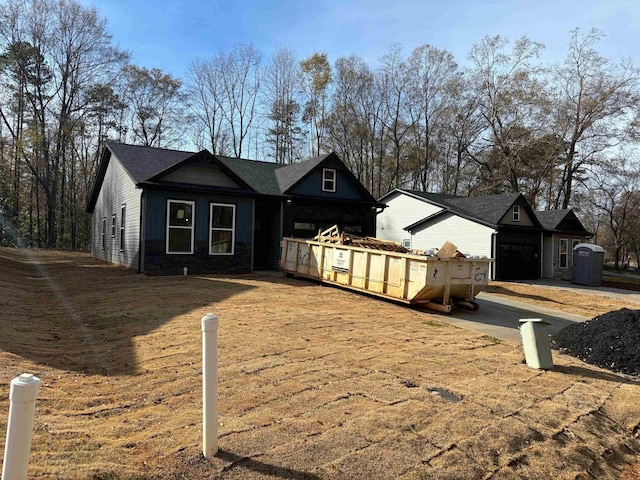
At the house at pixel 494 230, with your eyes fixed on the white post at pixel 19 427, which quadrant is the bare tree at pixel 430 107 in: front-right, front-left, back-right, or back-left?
back-right

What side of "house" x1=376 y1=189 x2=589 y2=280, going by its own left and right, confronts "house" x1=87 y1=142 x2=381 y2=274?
right

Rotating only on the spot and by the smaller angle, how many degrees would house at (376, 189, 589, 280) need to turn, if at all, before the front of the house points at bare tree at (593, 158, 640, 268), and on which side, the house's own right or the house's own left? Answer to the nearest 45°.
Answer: approximately 90° to the house's own left

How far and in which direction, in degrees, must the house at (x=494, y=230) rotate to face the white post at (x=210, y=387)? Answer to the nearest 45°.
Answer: approximately 45° to its right

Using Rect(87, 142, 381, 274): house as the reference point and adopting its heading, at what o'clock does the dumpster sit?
The dumpster is roughly at 12 o'clock from the house.

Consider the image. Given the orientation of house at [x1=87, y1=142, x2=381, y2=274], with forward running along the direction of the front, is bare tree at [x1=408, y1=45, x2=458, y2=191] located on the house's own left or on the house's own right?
on the house's own left

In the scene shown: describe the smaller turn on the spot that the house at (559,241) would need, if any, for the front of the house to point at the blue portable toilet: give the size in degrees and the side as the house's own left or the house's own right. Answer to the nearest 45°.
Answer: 0° — it already faces it

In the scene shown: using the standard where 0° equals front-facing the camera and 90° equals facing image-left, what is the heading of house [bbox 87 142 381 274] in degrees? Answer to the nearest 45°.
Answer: approximately 315°

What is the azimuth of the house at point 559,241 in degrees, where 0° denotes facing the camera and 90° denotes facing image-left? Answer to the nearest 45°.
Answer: approximately 315°

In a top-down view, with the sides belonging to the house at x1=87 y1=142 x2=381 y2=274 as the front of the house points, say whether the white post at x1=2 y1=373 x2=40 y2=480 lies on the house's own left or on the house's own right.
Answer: on the house's own right
